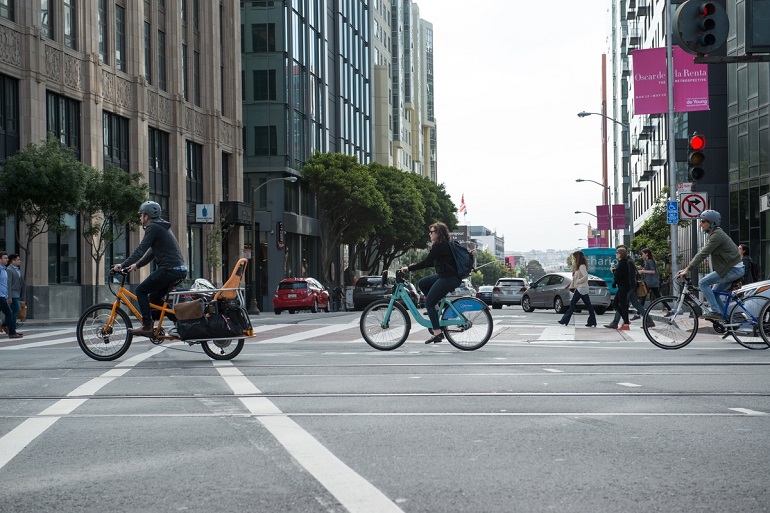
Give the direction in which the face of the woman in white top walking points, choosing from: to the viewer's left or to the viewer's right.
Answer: to the viewer's left

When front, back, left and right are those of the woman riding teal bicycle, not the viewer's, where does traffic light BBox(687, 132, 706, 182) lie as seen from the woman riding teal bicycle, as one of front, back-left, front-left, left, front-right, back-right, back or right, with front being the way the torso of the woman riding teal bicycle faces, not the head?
back-right

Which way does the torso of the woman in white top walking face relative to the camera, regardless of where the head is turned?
to the viewer's left

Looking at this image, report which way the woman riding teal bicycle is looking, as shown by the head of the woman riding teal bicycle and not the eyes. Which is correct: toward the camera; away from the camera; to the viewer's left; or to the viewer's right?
to the viewer's left

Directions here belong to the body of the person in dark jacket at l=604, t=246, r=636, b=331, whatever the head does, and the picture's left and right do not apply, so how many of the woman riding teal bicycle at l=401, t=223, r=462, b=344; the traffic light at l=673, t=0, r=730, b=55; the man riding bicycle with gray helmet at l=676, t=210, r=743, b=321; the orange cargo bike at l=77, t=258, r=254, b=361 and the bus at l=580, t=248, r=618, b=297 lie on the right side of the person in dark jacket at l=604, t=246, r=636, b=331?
1

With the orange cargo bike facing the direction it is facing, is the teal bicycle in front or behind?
behind

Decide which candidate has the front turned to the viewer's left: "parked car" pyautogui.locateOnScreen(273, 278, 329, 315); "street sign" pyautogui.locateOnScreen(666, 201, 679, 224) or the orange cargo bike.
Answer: the orange cargo bike

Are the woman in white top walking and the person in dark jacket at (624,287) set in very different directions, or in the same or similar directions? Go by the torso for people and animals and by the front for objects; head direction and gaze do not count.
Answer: same or similar directions

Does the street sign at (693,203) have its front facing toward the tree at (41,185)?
no

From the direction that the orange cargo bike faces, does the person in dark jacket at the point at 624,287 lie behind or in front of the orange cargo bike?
behind

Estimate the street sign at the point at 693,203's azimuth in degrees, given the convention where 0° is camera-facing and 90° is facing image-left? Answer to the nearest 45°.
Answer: approximately 0°

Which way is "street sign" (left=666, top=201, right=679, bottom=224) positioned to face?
toward the camera

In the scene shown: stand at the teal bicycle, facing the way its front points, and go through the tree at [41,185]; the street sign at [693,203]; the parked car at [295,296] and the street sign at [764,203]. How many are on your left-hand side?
0

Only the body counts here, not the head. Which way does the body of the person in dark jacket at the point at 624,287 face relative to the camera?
to the viewer's left

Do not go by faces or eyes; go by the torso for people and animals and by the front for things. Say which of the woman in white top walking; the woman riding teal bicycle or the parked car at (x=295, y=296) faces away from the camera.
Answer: the parked car
